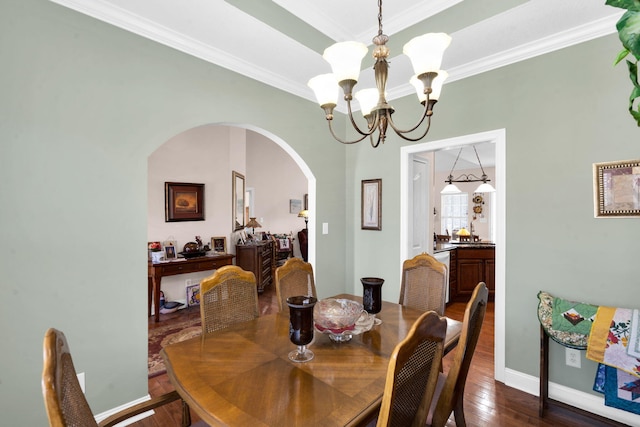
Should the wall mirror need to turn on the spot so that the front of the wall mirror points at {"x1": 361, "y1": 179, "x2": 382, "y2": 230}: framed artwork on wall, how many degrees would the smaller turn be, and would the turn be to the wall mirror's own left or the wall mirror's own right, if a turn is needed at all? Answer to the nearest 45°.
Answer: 0° — it already faces it

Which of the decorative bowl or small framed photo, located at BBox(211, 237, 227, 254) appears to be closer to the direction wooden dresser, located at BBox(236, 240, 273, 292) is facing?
the decorative bowl

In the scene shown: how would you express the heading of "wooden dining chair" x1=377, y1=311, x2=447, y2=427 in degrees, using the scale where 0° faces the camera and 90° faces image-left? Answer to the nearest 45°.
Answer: approximately 135°

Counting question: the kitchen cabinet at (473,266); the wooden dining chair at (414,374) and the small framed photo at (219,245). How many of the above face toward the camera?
2

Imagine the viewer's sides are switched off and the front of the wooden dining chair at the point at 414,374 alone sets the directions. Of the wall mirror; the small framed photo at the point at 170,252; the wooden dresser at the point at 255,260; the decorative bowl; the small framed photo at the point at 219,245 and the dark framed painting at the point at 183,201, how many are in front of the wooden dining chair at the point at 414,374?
6

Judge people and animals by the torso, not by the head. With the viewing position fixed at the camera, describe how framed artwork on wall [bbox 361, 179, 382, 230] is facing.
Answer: facing the viewer and to the left of the viewer

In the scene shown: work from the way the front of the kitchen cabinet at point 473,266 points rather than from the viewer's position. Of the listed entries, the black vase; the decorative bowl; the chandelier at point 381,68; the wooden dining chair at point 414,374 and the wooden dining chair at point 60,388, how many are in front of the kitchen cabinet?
5

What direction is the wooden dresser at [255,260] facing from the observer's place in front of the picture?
facing the viewer and to the right of the viewer

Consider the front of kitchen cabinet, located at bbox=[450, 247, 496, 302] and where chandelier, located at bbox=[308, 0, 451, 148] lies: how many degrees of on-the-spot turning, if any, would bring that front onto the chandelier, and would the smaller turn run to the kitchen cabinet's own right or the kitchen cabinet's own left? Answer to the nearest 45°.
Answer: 0° — it already faces it

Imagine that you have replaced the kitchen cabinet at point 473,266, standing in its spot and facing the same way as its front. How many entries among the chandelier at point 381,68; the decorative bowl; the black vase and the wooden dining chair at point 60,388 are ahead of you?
4

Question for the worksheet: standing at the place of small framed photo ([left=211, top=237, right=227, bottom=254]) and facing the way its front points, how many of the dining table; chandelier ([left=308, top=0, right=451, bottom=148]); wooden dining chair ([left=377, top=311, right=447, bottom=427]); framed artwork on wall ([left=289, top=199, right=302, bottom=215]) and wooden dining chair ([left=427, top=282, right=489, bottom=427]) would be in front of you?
4

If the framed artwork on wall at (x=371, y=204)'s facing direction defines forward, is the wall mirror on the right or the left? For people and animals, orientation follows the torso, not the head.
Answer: on its right

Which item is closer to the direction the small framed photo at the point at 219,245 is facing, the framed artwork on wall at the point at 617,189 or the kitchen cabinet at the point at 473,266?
the framed artwork on wall

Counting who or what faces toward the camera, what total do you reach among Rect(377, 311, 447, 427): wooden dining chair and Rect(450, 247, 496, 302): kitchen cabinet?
1

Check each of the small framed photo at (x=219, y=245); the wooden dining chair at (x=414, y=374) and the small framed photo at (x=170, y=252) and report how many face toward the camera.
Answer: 2
